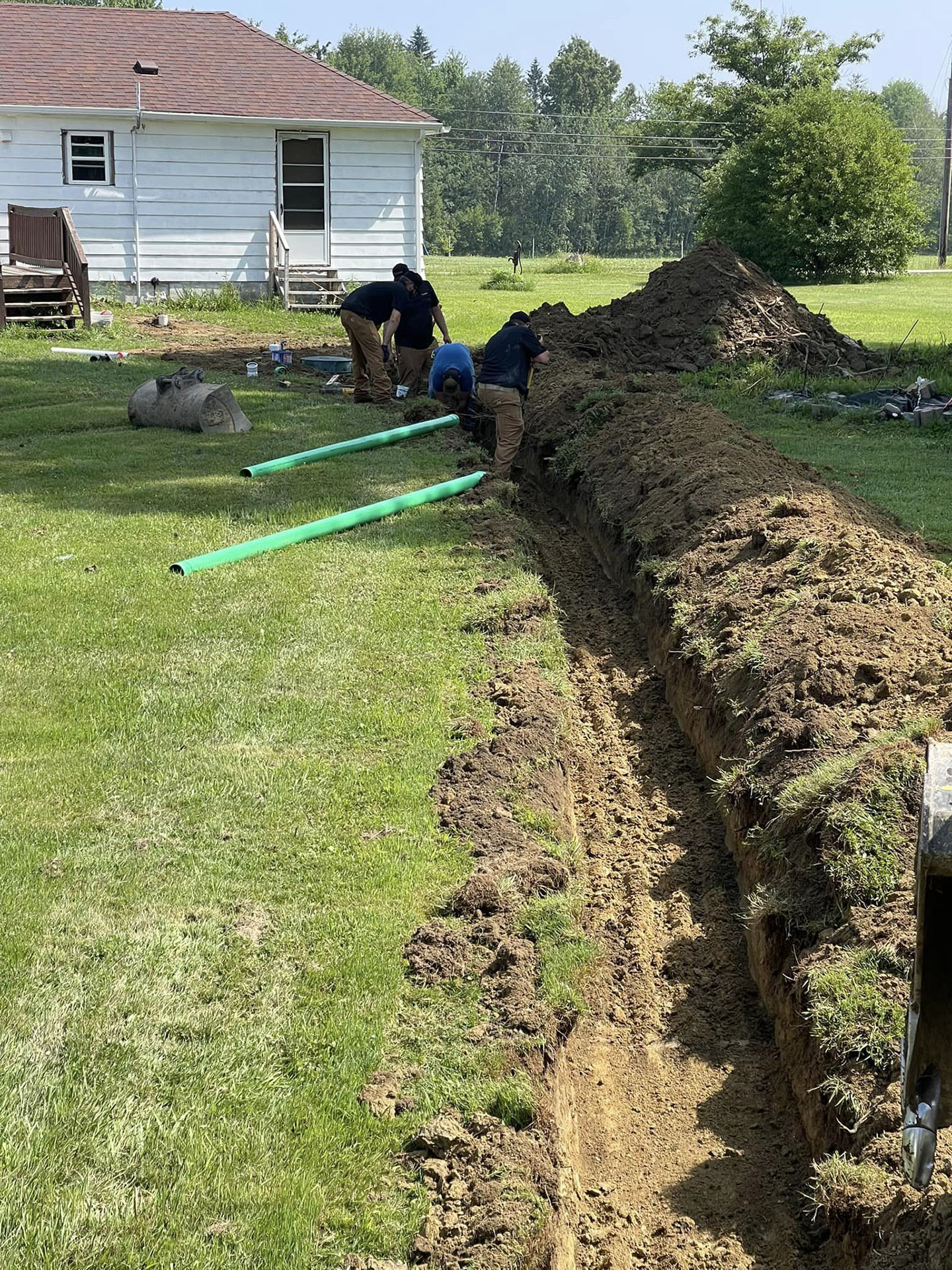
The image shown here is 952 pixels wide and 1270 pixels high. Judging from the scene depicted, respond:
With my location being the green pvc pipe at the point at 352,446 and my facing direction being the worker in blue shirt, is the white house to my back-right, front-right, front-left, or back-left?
front-left

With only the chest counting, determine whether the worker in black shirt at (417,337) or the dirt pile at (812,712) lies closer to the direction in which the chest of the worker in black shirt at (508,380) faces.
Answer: the worker in black shirt

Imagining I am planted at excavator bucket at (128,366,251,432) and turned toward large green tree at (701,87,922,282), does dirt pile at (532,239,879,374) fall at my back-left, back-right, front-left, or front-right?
front-right

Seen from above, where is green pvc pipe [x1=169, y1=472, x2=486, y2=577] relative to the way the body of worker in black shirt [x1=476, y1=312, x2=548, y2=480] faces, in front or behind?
behind
